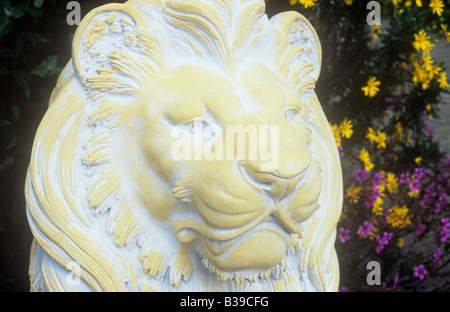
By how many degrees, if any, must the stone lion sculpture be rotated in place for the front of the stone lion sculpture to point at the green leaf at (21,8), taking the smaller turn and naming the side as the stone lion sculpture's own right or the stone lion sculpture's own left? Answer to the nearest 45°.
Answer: approximately 180°

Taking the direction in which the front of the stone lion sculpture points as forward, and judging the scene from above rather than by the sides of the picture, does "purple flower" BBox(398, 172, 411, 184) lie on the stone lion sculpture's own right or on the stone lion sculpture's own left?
on the stone lion sculpture's own left

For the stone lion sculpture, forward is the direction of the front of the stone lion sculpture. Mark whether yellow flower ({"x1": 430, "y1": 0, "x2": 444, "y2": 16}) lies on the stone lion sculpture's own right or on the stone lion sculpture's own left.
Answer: on the stone lion sculpture's own left

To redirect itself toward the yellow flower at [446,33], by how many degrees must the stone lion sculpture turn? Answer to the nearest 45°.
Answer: approximately 90° to its left

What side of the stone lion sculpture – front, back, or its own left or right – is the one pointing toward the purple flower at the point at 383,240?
left

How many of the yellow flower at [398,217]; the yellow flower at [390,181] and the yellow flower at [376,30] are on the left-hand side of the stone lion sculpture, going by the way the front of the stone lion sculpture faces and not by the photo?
3

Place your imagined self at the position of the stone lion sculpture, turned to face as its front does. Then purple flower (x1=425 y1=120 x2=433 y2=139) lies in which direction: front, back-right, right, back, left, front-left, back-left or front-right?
left

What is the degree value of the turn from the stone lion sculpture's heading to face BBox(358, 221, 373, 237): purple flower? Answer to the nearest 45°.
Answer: approximately 90° to its left

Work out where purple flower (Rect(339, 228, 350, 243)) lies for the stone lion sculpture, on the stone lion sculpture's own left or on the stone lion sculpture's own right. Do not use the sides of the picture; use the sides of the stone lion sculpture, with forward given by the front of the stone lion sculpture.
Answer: on the stone lion sculpture's own left

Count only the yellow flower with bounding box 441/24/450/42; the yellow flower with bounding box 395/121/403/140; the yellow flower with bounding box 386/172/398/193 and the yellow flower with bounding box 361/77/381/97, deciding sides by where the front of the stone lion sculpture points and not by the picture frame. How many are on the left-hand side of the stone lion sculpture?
4

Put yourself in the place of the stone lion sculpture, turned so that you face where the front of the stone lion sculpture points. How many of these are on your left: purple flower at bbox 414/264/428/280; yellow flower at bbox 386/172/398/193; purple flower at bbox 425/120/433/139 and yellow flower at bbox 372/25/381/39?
4

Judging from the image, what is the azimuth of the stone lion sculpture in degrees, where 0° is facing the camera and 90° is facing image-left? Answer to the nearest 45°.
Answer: approximately 315°

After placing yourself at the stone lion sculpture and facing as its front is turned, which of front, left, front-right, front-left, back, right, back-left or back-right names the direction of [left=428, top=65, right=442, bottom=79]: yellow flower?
left

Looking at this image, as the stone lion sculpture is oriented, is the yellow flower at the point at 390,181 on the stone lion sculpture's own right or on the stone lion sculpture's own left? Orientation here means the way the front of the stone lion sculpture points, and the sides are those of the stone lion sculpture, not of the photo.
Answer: on the stone lion sculpture's own left

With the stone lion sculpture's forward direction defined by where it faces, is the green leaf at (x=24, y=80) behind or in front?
behind
